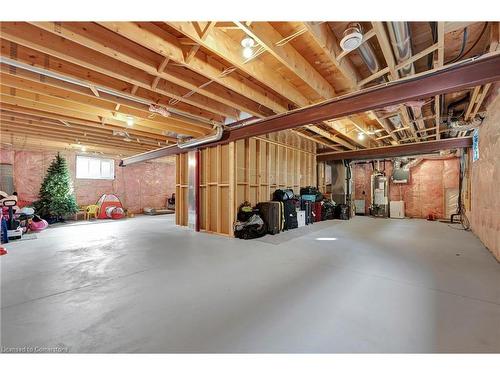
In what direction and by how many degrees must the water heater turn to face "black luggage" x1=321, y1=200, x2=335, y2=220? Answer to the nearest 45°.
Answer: approximately 45° to its right

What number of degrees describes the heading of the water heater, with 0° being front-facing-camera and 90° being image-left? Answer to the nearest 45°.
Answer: approximately 0°

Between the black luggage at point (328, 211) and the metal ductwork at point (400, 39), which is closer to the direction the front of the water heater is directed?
the metal ductwork

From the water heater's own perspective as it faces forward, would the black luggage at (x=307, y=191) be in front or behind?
in front

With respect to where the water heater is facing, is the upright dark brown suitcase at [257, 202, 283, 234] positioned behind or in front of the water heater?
in front

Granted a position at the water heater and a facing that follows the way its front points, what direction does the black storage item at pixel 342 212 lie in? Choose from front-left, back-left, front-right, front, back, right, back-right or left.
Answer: front-right

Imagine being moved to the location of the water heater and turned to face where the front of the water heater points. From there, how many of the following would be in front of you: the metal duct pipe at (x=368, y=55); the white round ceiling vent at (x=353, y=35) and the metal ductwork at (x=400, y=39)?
3

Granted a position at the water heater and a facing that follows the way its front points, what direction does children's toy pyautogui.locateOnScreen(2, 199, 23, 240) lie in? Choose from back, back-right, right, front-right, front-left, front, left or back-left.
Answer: front-right

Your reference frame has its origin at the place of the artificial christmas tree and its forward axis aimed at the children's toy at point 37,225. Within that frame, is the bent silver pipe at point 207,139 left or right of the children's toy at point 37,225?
left

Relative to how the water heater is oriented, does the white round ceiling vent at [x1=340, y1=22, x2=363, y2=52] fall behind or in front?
in front

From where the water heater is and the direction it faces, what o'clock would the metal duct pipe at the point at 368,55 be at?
The metal duct pipe is roughly at 12 o'clock from the water heater.
